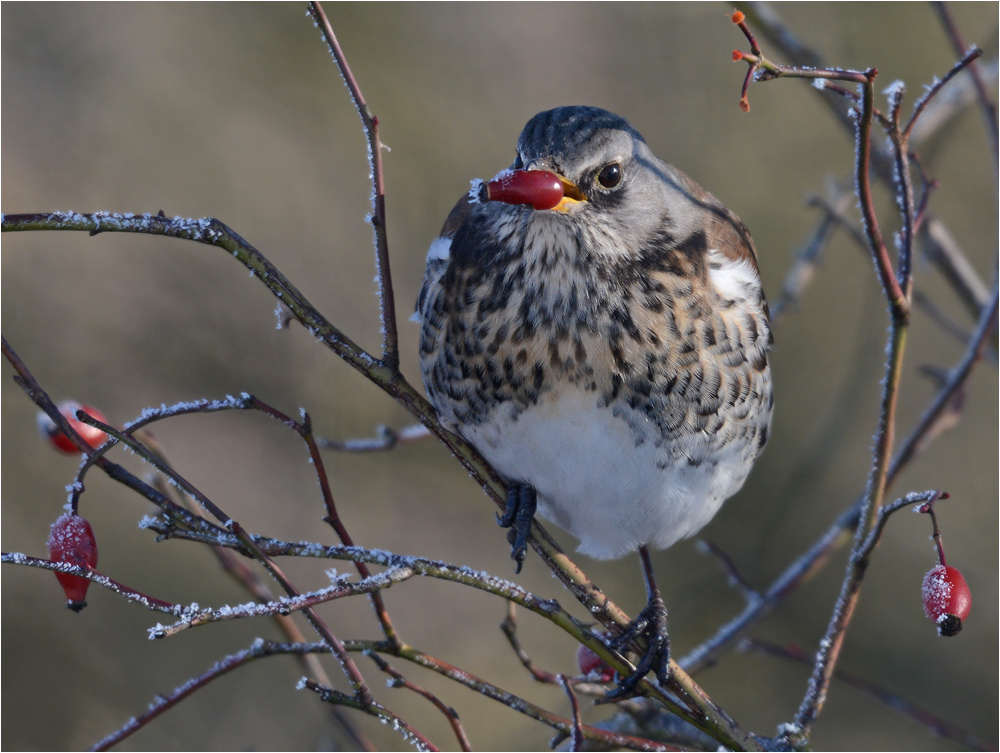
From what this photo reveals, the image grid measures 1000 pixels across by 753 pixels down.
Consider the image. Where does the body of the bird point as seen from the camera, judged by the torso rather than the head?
toward the camera

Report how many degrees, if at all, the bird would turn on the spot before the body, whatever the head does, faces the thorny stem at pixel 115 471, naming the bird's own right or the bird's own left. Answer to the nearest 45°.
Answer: approximately 45° to the bird's own right

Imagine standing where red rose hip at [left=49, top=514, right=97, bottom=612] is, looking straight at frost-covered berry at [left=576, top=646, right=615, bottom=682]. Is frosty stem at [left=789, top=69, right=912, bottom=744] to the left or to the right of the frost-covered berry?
right
